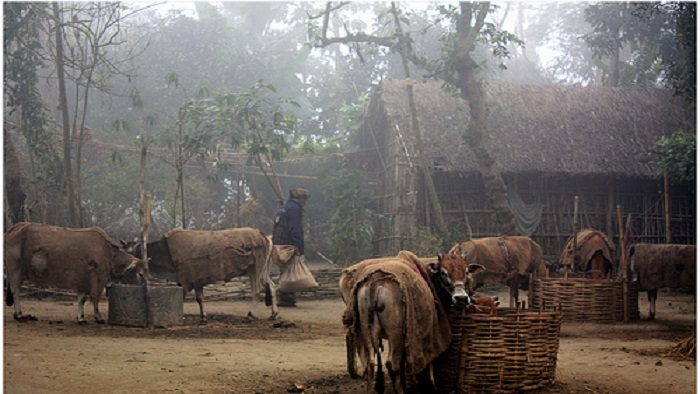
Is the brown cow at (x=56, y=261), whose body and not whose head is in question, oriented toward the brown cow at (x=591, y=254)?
yes

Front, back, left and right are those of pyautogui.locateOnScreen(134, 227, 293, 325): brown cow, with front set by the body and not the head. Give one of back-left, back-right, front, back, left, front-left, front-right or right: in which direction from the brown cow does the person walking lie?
back-right

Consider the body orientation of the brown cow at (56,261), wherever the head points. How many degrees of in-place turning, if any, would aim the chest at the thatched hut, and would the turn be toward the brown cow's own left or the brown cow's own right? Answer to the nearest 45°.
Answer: approximately 45° to the brown cow's own left

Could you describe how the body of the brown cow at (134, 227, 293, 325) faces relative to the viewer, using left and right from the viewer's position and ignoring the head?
facing to the left of the viewer

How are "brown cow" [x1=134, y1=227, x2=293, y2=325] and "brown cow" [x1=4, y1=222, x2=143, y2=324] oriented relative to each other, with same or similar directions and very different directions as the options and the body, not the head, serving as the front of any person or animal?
very different directions

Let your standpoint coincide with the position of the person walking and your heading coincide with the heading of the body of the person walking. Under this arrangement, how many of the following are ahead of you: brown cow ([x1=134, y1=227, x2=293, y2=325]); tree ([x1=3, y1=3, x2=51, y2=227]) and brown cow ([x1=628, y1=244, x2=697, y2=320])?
1

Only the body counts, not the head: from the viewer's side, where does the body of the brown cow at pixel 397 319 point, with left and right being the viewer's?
facing away from the viewer and to the right of the viewer

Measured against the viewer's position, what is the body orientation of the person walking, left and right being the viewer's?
facing to the right of the viewer

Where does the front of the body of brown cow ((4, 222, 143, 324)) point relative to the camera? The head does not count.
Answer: to the viewer's right

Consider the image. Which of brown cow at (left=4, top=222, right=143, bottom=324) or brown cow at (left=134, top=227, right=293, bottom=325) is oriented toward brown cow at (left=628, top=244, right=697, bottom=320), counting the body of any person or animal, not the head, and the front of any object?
brown cow at (left=4, top=222, right=143, bottom=324)

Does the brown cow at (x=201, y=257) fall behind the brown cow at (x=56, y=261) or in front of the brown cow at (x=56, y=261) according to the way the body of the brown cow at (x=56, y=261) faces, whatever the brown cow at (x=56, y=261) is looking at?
in front
